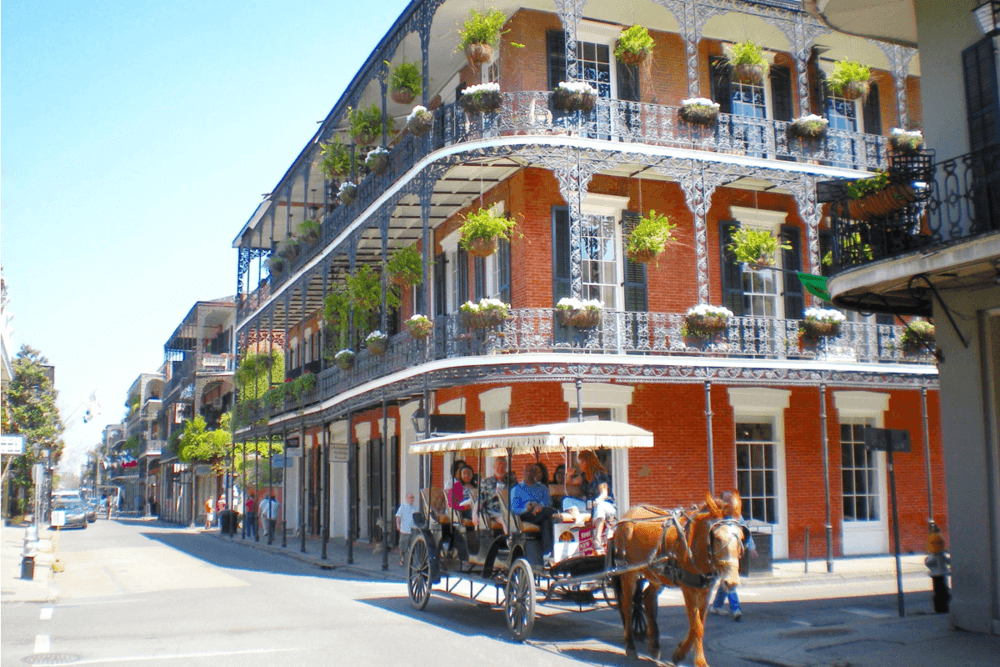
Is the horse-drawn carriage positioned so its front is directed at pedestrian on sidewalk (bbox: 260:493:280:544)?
no

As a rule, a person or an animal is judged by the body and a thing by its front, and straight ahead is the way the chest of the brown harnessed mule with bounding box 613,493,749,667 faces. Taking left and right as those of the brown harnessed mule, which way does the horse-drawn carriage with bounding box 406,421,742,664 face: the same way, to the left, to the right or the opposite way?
the same way

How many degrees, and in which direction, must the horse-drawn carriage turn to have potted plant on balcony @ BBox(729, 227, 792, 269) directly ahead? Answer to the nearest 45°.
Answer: approximately 90° to its left

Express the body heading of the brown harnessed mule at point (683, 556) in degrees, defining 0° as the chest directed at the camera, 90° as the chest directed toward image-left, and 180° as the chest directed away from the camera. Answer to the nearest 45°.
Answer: approximately 315°

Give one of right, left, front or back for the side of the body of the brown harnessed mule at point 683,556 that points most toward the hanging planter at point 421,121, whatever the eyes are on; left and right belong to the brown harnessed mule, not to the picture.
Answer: back

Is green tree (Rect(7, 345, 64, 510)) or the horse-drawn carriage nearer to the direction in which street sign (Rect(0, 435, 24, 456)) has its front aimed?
the horse-drawn carriage

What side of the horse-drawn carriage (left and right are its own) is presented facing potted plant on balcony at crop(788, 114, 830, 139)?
left

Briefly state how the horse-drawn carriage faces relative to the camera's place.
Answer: facing the viewer and to the right of the viewer

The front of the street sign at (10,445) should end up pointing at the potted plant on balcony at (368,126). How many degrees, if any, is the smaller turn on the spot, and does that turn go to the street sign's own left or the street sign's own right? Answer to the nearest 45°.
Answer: approximately 90° to the street sign's own left

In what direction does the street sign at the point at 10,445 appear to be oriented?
toward the camera
